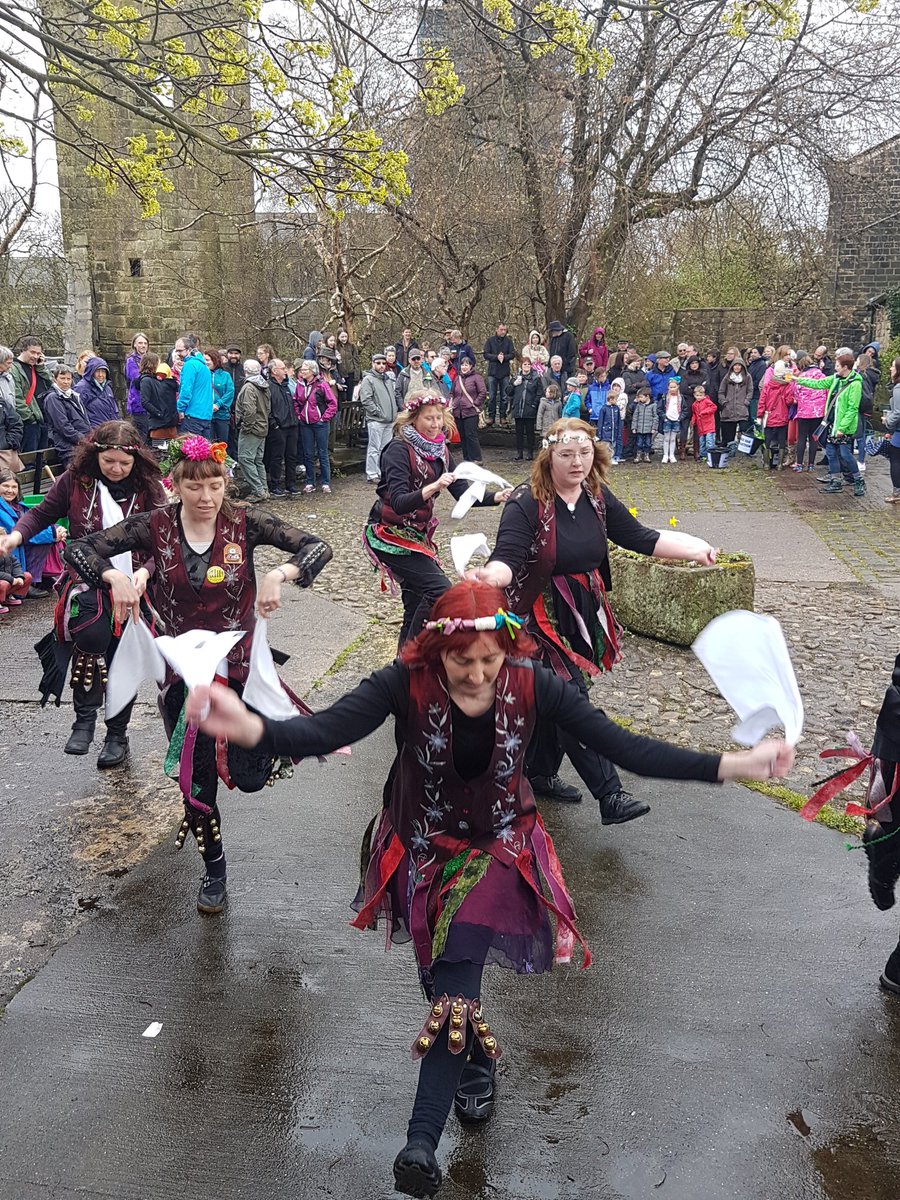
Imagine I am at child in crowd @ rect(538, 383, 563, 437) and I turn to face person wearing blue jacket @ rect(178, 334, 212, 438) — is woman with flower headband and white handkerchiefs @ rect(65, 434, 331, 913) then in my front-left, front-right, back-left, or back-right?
front-left

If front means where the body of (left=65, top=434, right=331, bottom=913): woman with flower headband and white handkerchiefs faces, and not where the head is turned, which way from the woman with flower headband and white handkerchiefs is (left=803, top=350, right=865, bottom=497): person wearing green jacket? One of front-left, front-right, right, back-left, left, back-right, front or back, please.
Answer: back-left

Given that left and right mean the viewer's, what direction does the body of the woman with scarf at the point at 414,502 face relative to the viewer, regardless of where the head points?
facing the viewer and to the right of the viewer

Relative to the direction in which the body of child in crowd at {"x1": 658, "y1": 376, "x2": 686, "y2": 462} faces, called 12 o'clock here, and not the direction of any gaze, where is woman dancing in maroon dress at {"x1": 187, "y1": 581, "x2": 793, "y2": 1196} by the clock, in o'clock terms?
The woman dancing in maroon dress is roughly at 12 o'clock from the child in crowd.

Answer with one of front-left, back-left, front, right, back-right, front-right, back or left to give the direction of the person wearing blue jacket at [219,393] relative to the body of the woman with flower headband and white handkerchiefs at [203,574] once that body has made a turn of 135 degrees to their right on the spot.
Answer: front-right

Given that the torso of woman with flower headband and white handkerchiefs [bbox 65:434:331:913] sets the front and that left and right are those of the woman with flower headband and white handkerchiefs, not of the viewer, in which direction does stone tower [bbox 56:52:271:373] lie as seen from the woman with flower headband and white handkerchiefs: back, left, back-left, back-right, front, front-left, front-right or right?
back

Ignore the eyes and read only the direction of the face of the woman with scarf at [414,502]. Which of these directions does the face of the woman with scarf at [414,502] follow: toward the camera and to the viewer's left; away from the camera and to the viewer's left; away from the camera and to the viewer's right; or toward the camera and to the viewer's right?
toward the camera and to the viewer's right

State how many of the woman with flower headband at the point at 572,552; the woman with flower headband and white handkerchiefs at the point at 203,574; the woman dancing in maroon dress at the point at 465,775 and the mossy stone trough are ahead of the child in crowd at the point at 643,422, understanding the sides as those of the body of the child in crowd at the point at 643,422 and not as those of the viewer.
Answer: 4

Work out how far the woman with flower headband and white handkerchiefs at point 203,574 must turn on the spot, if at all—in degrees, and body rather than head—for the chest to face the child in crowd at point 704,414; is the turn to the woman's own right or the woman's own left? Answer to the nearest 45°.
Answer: approximately 135° to the woman's own left

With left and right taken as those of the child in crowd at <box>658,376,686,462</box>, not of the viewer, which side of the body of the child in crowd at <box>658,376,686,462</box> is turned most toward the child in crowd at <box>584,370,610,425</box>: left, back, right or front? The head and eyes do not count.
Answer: right

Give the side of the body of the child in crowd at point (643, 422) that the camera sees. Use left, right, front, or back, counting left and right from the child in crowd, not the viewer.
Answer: front

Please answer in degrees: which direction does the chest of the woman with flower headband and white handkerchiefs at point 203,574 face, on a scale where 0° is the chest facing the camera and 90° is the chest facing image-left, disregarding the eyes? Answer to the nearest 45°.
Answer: approximately 0°

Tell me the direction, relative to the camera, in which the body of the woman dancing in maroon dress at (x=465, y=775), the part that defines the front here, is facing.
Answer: toward the camera

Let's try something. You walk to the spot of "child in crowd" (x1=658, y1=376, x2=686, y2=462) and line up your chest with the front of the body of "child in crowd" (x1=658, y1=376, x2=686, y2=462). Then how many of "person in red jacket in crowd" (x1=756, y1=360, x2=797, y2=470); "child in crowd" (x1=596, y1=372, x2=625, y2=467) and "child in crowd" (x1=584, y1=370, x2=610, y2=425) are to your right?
2

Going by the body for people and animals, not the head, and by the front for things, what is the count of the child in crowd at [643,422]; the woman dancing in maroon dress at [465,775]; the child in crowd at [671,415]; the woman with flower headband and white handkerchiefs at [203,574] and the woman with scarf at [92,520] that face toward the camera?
5

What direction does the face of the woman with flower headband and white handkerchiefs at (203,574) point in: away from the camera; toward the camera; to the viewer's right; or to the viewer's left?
toward the camera

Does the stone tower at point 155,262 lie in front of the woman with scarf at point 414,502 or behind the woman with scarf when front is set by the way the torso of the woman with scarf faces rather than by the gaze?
behind

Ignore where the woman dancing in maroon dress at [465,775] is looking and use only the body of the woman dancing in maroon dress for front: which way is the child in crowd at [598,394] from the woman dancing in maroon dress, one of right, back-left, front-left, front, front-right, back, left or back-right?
back
